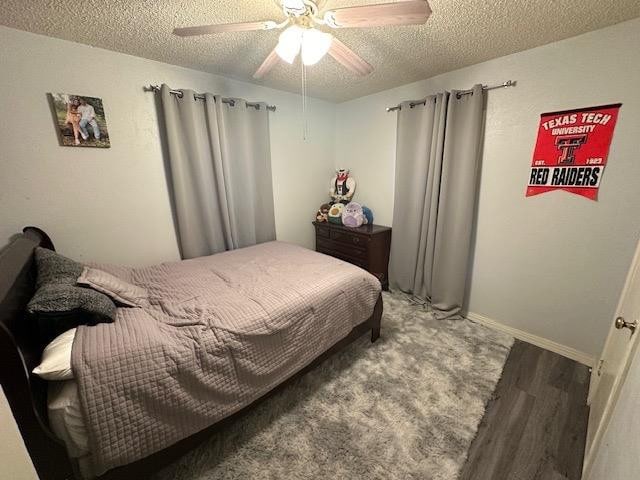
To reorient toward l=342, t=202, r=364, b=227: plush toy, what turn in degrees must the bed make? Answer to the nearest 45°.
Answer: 0° — it already faces it

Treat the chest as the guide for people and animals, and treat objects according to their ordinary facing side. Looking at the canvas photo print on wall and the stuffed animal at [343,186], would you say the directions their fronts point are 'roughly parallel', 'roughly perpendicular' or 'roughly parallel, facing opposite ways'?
roughly perpendicular

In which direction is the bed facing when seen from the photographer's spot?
facing away from the viewer and to the right of the viewer

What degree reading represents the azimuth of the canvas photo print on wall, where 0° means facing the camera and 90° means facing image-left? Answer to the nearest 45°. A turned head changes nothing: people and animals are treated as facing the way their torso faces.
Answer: approximately 315°

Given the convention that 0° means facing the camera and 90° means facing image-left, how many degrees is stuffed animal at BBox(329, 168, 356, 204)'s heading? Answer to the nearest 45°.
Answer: approximately 0°

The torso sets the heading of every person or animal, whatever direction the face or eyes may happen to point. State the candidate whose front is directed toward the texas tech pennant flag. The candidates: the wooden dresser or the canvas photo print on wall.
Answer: the canvas photo print on wall

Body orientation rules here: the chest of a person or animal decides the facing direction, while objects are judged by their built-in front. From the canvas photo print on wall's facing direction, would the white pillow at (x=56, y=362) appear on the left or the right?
on its right

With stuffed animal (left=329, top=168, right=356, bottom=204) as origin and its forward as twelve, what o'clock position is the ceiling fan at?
The ceiling fan is roughly at 12 o'clock from the stuffed animal.

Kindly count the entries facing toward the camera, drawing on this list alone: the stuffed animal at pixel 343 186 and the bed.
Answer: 1

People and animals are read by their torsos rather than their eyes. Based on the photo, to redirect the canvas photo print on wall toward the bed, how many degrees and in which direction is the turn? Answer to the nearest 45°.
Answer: approximately 45° to its right
